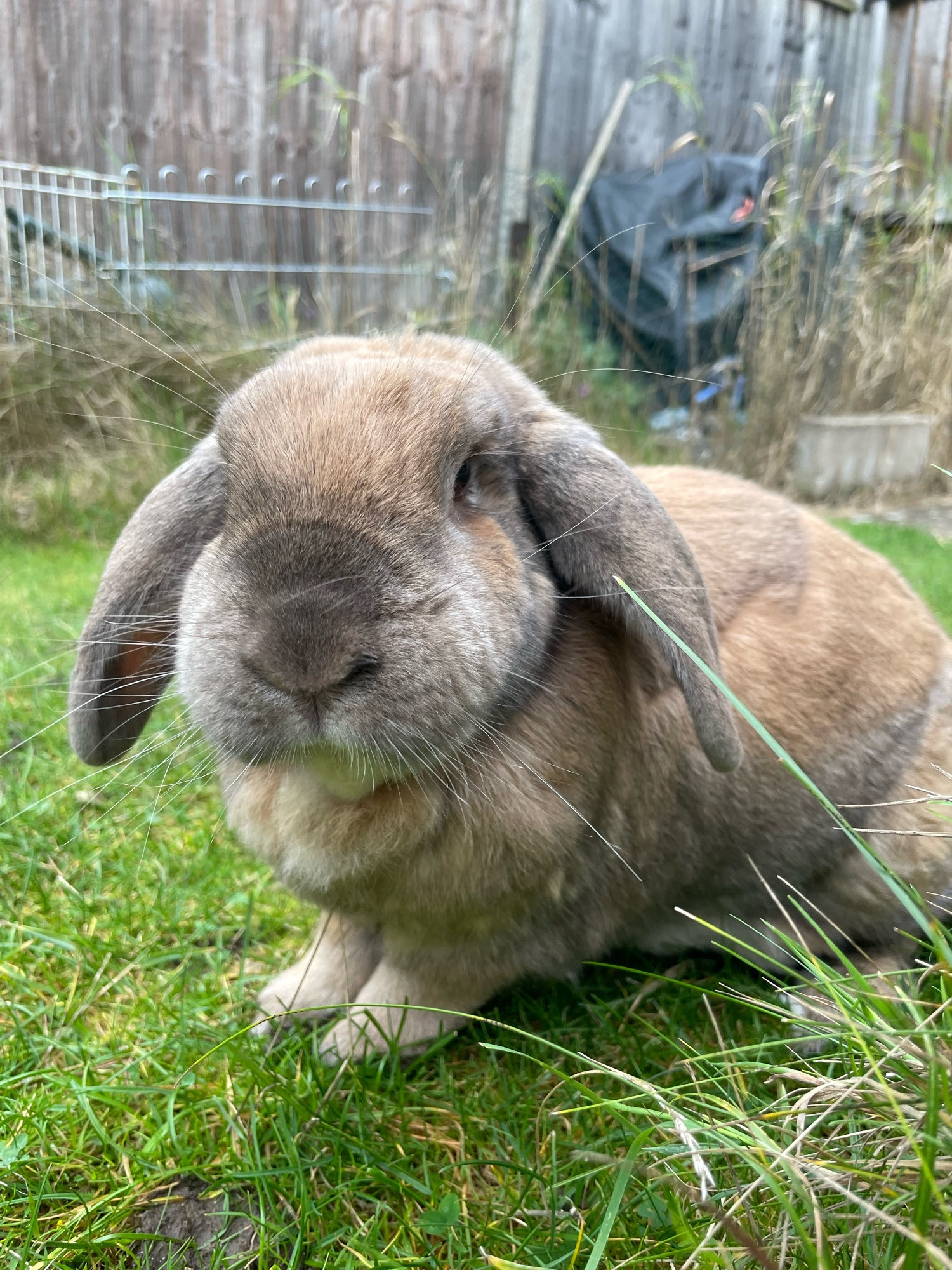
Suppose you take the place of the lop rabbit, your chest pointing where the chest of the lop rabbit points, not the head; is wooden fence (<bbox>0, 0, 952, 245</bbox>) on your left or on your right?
on your right

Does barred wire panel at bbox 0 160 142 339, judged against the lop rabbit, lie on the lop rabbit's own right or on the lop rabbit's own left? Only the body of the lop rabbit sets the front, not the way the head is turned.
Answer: on the lop rabbit's own right

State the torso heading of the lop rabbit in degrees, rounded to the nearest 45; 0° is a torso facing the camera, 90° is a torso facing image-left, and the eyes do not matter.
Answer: approximately 45°

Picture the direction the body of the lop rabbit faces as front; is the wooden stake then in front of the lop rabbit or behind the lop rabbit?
behind

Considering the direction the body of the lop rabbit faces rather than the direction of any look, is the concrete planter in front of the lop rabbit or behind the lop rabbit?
behind

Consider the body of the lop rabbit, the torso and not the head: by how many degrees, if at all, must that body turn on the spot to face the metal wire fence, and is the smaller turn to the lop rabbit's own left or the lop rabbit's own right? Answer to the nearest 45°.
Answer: approximately 135° to the lop rabbit's own right

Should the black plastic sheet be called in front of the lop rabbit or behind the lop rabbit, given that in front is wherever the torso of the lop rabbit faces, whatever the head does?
behind
